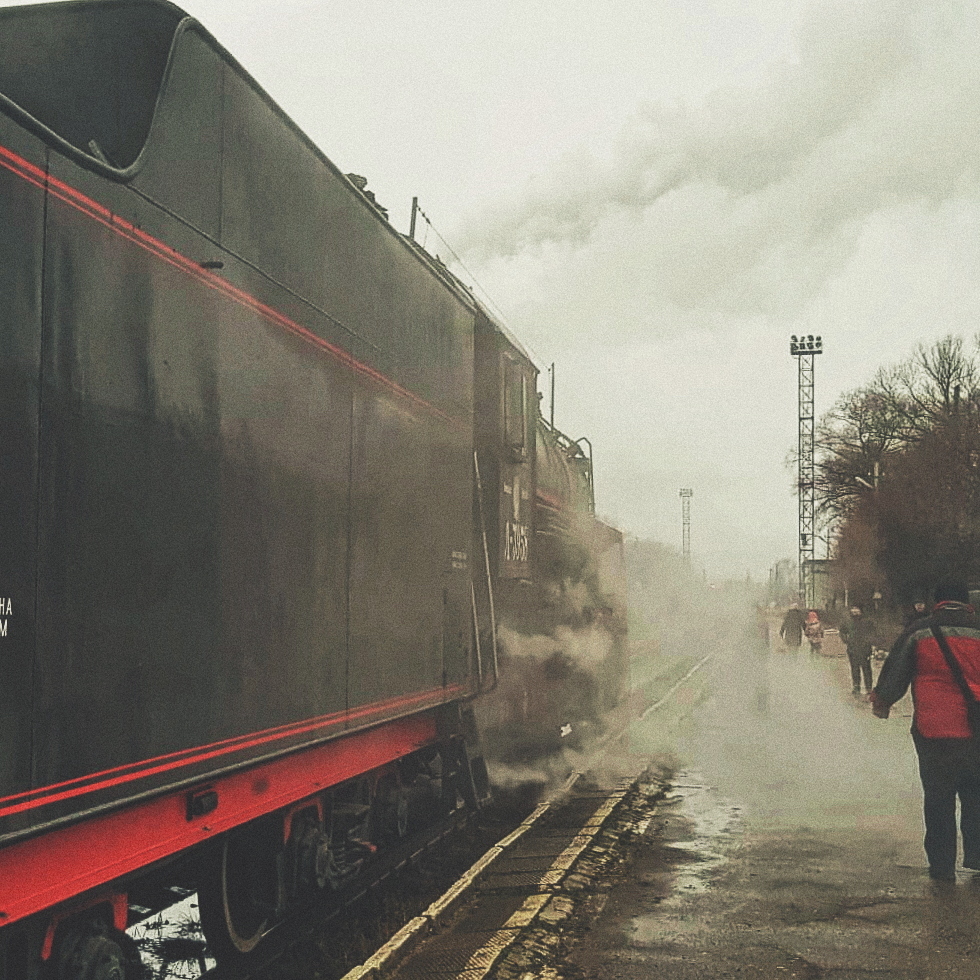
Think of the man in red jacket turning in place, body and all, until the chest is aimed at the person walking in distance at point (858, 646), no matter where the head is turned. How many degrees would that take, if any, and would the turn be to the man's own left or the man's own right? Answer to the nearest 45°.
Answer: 0° — they already face them

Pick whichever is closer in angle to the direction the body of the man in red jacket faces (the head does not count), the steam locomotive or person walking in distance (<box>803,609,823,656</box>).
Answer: the person walking in distance

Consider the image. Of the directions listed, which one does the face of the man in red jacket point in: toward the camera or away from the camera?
away from the camera

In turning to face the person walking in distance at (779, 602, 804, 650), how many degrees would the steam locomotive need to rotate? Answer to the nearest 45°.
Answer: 0° — it already faces them

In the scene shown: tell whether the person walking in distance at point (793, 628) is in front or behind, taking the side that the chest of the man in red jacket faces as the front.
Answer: in front

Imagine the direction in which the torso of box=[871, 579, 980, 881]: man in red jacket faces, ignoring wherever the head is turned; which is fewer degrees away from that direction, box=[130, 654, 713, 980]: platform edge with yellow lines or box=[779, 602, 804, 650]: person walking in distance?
the person walking in distance

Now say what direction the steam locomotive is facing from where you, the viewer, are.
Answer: facing away from the viewer and to the right of the viewer

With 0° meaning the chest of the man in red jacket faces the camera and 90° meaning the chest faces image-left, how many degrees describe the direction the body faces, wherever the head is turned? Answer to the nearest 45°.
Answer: approximately 180°

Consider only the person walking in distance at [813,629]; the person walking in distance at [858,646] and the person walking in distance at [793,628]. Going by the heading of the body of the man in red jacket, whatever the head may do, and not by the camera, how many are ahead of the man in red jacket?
3

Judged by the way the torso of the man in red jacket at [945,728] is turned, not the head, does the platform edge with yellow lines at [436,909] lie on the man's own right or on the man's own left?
on the man's own left
